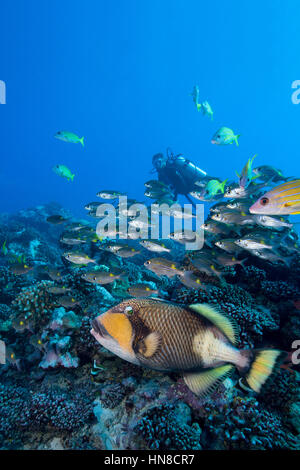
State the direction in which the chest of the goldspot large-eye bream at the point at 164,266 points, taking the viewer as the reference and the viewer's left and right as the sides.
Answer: facing to the left of the viewer

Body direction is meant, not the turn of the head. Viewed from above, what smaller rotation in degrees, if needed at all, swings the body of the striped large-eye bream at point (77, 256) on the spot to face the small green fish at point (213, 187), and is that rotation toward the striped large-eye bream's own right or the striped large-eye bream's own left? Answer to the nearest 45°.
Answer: approximately 180°

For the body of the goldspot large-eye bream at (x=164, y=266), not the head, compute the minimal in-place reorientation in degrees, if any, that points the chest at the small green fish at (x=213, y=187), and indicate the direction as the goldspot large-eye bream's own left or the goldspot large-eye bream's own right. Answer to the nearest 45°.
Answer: approximately 135° to the goldspot large-eye bream's own right

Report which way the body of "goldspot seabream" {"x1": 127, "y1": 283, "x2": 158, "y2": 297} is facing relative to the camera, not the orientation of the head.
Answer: to the viewer's left

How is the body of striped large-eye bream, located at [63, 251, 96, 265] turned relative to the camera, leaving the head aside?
to the viewer's left

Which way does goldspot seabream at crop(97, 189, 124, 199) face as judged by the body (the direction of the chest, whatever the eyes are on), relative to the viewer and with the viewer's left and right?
facing to the left of the viewer

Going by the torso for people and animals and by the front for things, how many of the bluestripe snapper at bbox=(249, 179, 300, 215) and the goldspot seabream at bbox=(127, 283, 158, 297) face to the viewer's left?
2

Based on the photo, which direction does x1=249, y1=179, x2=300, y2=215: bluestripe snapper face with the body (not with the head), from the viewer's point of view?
to the viewer's left

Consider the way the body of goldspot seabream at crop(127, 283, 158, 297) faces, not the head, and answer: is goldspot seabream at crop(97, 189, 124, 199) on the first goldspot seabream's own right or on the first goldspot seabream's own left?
on the first goldspot seabream's own right
